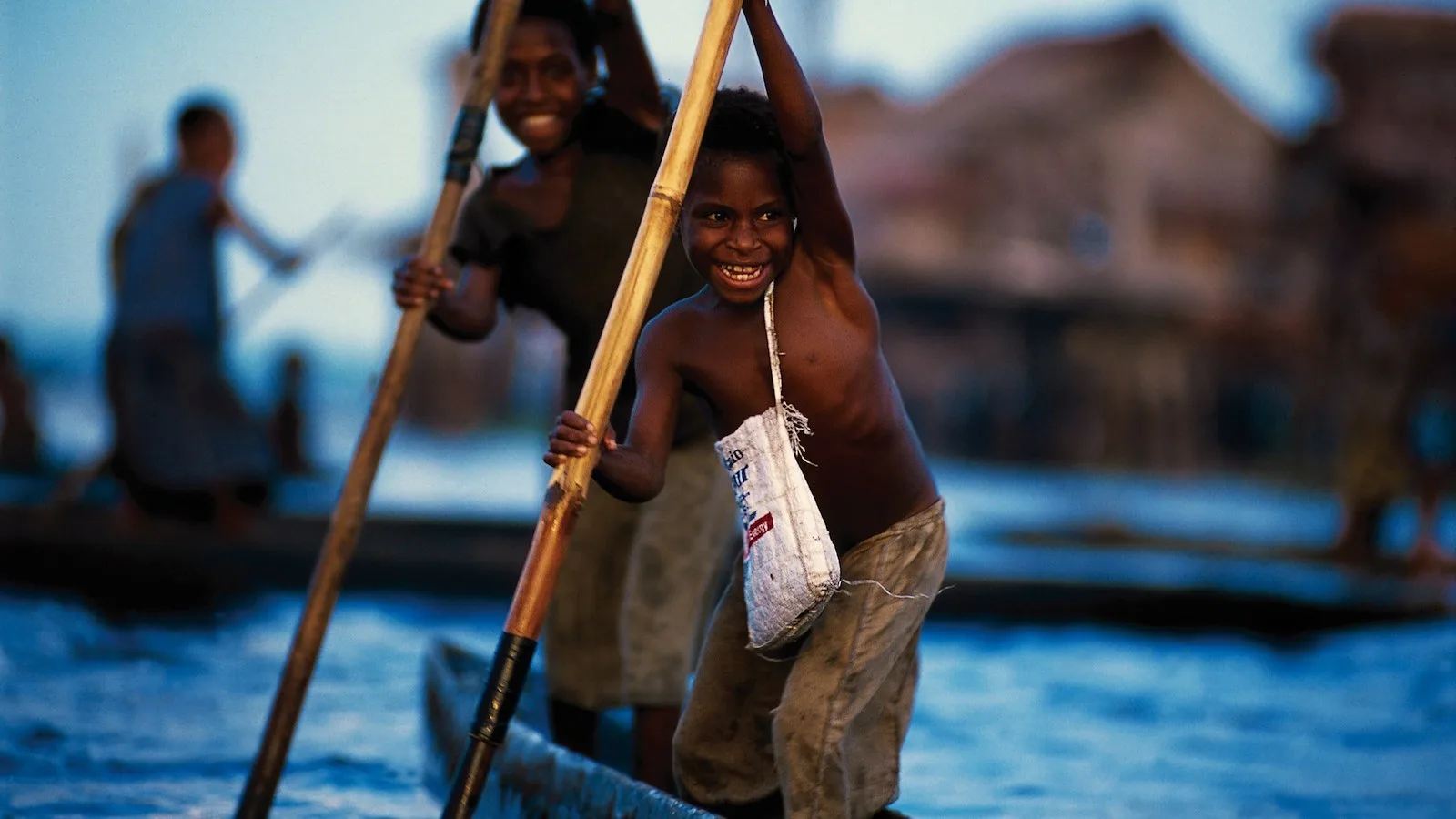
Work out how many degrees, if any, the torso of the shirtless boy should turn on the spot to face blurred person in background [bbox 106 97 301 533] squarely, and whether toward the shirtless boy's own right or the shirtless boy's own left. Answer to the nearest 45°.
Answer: approximately 90° to the shirtless boy's own right

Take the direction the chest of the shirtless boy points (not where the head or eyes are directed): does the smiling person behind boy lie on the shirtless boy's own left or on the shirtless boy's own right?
on the shirtless boy's own right

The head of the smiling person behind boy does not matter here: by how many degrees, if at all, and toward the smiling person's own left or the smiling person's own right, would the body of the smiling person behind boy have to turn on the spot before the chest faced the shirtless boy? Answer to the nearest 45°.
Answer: approximately 90° to the smiling person's own left

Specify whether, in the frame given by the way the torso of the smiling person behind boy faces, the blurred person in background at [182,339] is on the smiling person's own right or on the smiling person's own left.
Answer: on the smiling person's own right

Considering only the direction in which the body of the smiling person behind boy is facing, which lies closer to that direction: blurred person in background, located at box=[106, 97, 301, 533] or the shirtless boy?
the shirtless boy

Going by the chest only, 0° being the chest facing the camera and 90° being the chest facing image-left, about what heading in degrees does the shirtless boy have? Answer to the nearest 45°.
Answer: approximately 45°
